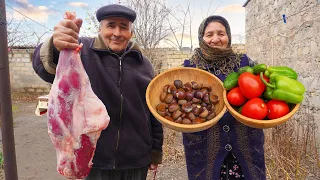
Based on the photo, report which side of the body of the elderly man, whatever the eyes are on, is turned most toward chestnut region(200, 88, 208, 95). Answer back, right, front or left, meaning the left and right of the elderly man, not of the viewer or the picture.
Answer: left

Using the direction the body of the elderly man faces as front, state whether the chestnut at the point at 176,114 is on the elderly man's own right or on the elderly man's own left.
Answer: on the elderly man's own left

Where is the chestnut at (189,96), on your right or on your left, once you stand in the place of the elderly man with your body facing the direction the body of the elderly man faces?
on your left

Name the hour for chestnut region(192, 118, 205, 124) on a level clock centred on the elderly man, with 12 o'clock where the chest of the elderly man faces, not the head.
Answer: The chestnut is roughly at 10 o'clock from the elderly man.

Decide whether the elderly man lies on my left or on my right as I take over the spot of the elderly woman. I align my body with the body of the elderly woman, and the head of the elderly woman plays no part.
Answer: on my right

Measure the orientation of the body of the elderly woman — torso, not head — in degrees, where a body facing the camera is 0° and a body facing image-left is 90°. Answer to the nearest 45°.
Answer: approximately 0°

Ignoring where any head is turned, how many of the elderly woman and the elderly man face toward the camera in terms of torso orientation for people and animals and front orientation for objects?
2

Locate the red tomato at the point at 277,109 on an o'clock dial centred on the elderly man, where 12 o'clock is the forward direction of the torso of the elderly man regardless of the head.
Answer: The red tomato is roughly at 10 o'clock from the elderly man.
